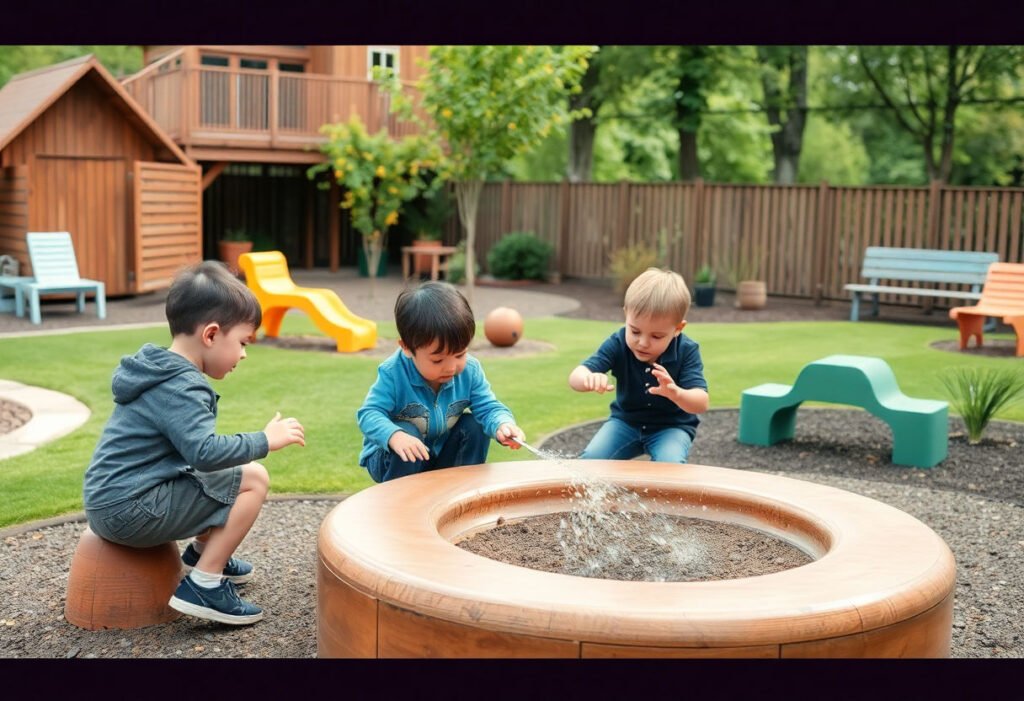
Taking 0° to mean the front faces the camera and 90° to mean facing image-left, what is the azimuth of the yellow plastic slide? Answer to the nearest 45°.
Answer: approximately 315°

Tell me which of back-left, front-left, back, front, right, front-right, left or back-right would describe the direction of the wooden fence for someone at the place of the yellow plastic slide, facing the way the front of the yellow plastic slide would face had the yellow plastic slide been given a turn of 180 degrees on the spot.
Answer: right

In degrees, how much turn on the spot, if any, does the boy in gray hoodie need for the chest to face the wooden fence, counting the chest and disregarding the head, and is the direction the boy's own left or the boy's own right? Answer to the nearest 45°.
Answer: approximately 45° to the boy's own left

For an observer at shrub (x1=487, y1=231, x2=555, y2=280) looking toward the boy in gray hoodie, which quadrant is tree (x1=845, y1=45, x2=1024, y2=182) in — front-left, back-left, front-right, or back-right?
back-left

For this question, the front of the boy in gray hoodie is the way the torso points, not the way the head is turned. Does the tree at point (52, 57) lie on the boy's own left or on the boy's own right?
on the boy's own left

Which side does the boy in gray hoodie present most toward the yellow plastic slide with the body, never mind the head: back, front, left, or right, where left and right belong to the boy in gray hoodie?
left

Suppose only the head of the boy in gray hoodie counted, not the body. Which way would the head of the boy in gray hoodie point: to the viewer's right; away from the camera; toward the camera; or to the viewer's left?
to the viewer's right

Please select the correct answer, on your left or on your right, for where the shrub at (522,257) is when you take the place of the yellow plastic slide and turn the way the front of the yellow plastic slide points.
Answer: on your left

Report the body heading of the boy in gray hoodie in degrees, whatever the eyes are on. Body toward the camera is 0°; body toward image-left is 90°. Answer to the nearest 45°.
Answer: approximately 270°

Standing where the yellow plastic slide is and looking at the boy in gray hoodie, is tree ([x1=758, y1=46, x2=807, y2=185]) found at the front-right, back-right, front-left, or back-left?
back-left
